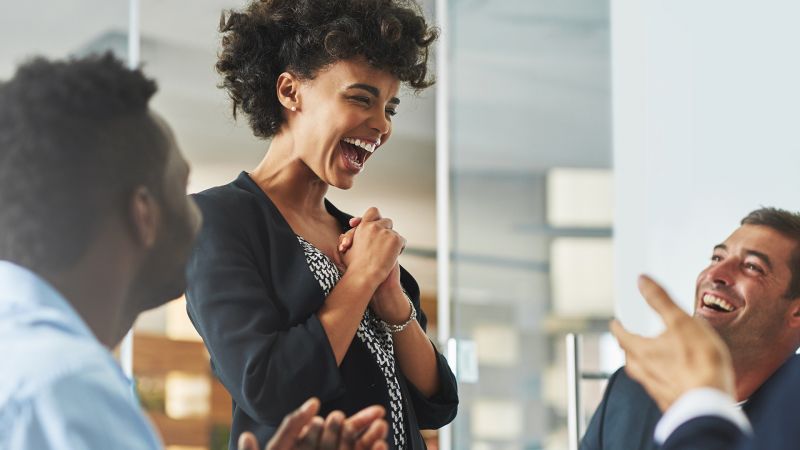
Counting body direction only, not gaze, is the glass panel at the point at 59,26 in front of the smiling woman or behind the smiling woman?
behind

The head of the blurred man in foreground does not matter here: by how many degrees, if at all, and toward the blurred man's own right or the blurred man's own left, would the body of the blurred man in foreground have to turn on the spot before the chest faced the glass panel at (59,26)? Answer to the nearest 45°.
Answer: approximately 45° to the blurred man's own left

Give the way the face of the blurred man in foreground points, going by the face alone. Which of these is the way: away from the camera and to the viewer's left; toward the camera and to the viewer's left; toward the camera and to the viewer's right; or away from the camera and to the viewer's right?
away from the camera and to the viewer's right

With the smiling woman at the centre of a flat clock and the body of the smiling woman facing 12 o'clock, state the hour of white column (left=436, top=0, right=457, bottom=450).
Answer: The white column is roughly at 8 o'clock from the smiling woman.

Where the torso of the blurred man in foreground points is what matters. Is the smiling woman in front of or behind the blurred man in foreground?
in front

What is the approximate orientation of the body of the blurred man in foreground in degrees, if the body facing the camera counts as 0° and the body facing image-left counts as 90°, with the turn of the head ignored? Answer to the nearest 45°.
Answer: approximately 225°

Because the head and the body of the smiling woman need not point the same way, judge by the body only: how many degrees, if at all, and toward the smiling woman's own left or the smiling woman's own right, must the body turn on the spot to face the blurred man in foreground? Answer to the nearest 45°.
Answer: approximately 45° to the smiling woman's own right

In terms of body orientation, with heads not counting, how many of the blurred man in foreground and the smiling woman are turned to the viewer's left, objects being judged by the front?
0

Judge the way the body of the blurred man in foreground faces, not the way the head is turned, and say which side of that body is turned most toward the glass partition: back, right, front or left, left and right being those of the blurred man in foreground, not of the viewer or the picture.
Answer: front

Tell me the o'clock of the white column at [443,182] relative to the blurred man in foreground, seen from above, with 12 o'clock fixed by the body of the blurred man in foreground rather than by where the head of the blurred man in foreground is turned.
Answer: The white column is roughly at 11 o'clock from the blurred man in foreground.
